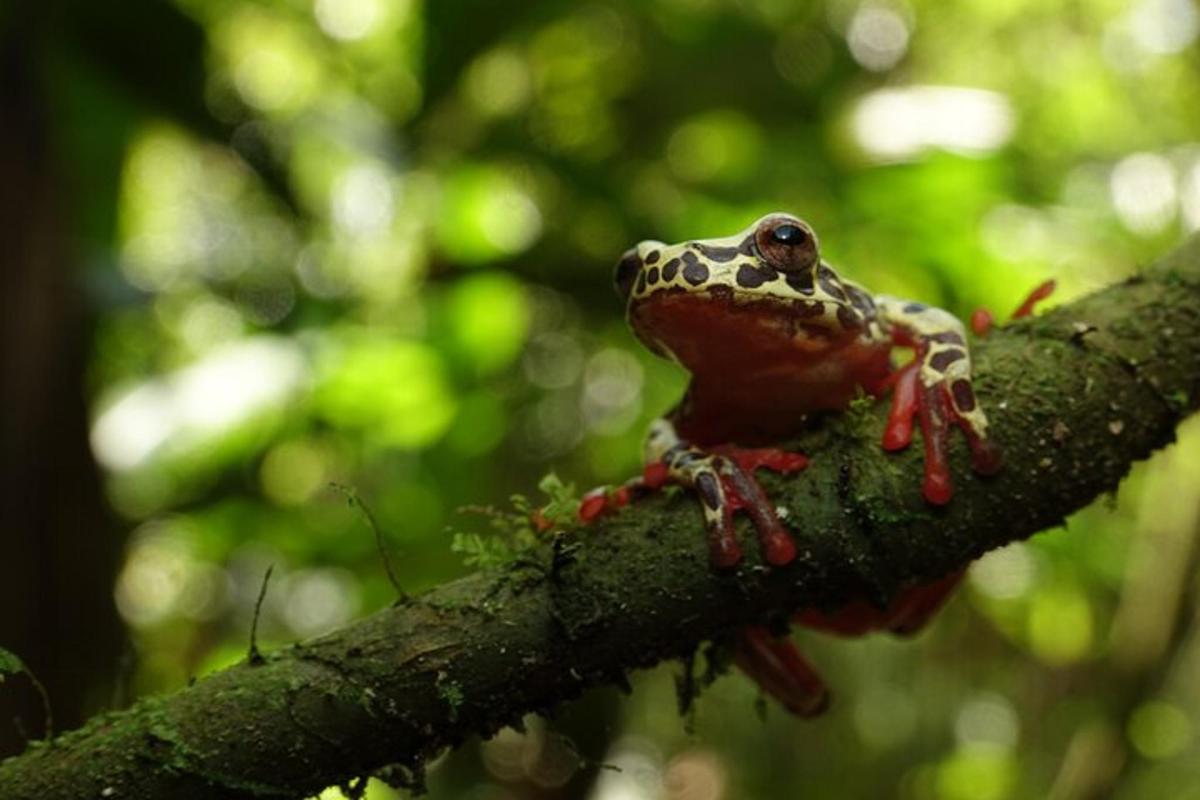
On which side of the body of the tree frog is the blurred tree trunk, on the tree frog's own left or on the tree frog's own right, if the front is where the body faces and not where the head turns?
on the tree frog's own right

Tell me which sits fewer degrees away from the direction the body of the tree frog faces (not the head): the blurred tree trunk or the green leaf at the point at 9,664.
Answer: the green leaf

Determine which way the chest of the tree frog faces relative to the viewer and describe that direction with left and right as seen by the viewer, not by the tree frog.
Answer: facing the viewer and to the left of the viewer

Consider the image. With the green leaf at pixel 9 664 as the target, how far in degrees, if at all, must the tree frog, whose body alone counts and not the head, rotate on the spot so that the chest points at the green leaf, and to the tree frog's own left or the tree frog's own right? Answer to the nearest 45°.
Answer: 0° — it already faces it
